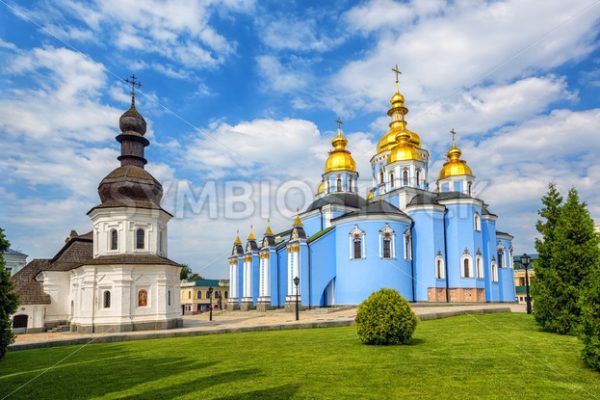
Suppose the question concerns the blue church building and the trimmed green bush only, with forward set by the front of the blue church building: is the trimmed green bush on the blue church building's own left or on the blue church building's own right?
on the blue church building's own left
